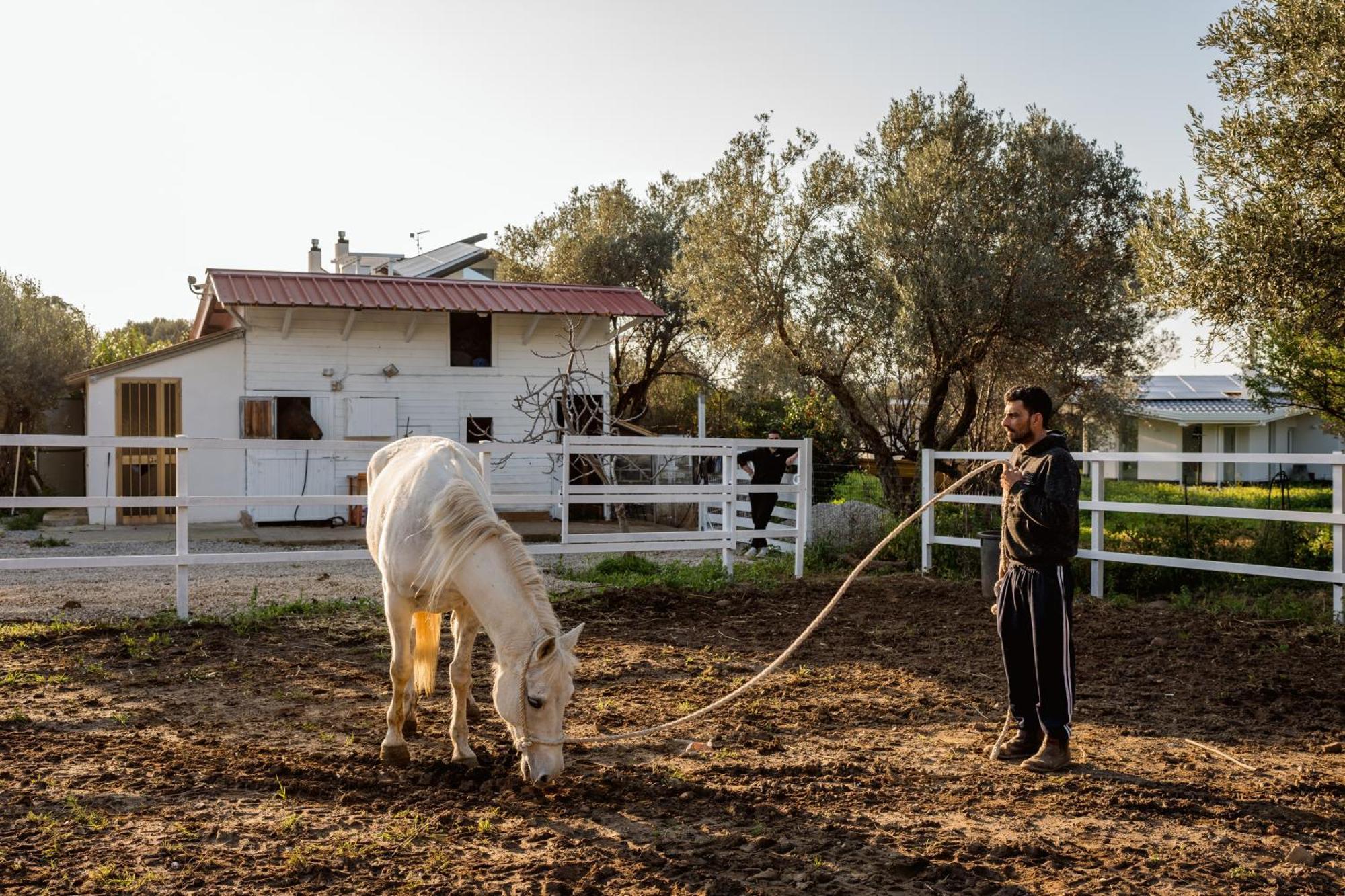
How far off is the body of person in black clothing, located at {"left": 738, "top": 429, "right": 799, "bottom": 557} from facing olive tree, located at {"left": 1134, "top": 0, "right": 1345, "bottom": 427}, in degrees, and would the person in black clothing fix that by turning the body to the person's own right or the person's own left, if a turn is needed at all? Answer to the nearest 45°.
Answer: approximately 45° to the person's own left

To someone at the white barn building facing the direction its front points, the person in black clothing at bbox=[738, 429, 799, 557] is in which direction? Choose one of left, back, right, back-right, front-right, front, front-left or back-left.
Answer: front-left

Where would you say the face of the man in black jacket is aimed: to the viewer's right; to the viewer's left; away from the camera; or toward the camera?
to the viewer's left

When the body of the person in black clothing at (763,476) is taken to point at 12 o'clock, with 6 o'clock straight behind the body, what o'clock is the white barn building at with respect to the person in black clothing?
The white barn building is roughly at 4 o'clock from the person in black clothing.

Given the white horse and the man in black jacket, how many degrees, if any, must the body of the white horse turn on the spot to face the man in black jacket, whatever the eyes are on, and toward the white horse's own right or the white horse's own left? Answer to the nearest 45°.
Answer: approximately 45° to the white horse's own left

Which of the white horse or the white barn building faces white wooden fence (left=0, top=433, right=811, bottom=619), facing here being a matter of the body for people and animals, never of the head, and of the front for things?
the white barn building

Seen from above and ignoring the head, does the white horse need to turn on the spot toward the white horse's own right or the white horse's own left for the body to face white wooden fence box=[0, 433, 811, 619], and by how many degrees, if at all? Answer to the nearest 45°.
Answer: approximately 135° to the white horse's own left

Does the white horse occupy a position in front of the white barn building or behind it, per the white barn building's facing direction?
in front

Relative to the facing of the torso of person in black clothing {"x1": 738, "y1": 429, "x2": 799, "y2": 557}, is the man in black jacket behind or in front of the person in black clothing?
in front

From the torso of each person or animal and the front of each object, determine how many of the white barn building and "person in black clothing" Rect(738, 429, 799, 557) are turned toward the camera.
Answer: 2
